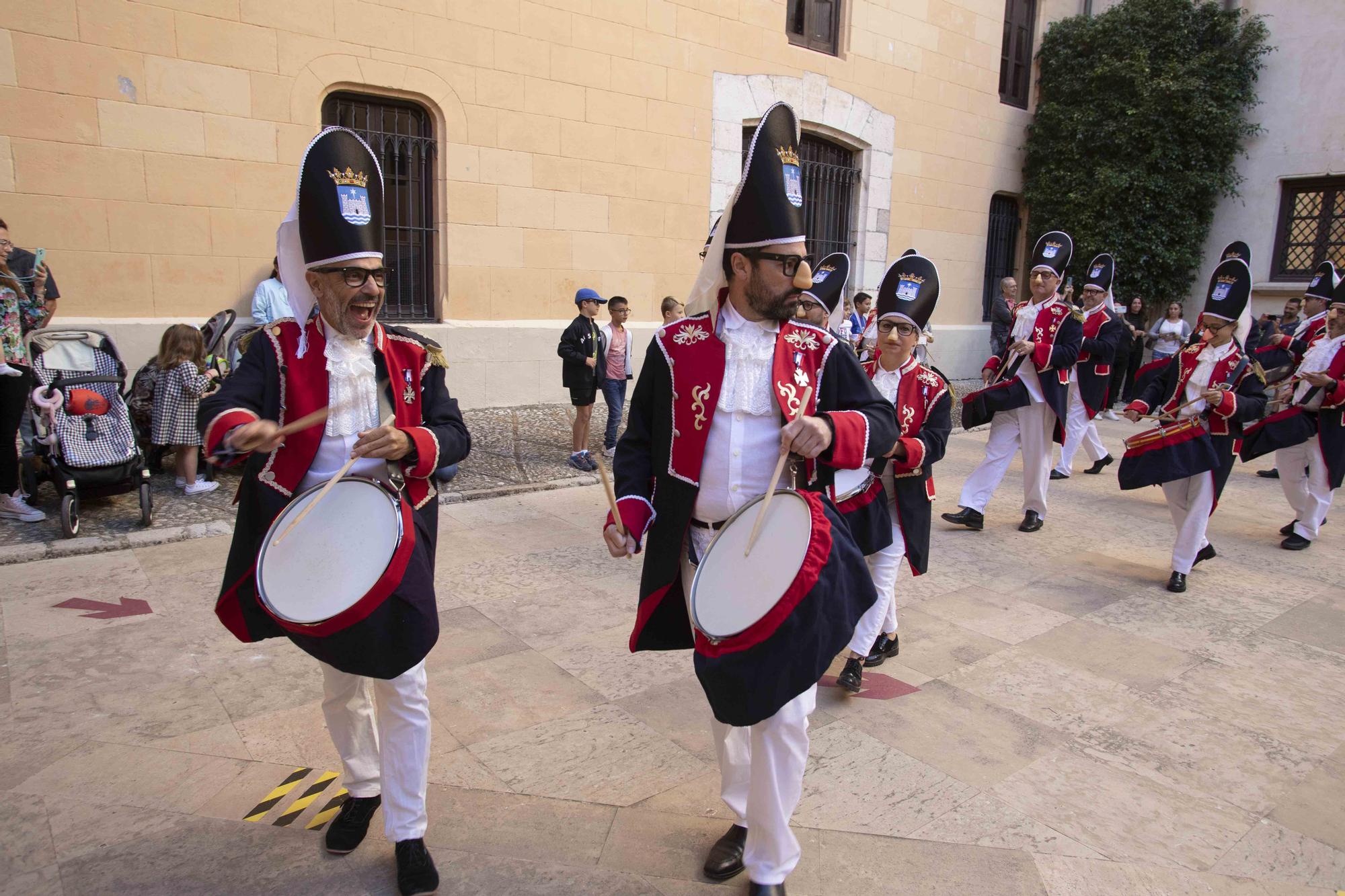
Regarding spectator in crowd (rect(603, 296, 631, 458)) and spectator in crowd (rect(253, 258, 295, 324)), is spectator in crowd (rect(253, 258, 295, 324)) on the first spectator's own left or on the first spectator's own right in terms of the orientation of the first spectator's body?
on the first spectator's own right

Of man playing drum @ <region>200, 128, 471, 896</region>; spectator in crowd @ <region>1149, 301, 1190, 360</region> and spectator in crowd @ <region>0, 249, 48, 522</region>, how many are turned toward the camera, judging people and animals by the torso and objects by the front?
2

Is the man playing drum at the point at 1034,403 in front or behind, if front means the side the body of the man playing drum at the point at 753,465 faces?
behind

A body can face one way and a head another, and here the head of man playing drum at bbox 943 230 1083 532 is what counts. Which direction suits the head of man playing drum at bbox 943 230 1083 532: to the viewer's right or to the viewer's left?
to the viewer's left

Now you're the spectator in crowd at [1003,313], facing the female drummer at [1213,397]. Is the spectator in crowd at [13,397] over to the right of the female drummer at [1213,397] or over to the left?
right

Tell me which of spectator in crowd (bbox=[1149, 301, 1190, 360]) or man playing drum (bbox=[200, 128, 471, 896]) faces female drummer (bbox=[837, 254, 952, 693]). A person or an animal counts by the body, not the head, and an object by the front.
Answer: the spectator in crowd

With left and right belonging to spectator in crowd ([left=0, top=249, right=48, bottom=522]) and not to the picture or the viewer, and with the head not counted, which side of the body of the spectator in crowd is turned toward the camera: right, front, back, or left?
right

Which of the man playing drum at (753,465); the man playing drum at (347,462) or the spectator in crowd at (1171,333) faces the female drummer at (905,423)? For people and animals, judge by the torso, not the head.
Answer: the spectator in crowd

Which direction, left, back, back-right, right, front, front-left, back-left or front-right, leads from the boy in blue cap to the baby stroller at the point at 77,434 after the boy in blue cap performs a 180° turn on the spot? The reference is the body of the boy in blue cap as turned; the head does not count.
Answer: front-left
